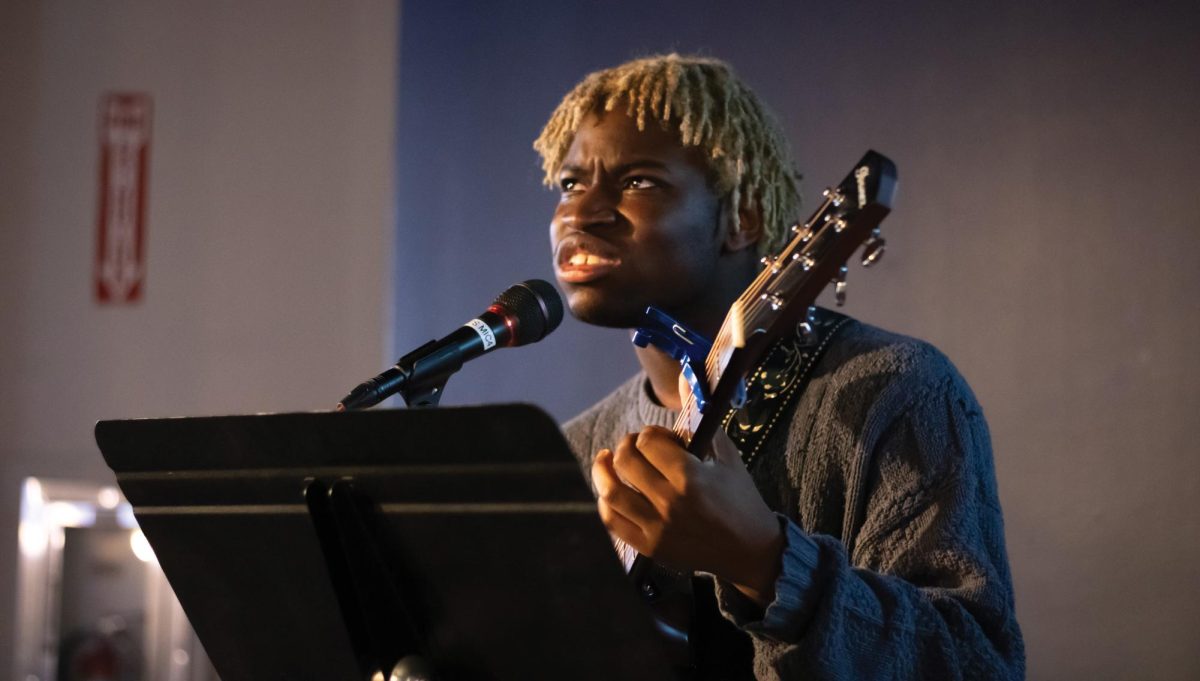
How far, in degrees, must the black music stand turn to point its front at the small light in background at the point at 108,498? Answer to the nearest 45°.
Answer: approximately 45° to its left

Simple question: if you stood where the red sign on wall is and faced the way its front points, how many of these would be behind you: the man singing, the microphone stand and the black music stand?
0

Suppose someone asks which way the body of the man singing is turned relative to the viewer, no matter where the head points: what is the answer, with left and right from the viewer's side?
facing the viewer and to the left of the viewer

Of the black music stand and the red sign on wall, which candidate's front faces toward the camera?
the red sign on wall

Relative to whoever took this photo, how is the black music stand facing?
facing away from the viewer and to the right of the viewer

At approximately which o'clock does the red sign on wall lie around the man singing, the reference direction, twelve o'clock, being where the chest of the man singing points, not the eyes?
The red sign on wall is roughly at 3 o'clock from the man singing.

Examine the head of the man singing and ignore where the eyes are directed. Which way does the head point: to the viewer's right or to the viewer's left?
to the viewer's left

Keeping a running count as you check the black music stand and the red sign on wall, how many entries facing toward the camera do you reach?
1

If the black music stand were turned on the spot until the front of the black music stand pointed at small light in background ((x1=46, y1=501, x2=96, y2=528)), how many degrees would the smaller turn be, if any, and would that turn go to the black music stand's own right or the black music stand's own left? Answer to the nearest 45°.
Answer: approximately 45° to the black music stand's own left

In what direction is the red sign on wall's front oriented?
toward the camera

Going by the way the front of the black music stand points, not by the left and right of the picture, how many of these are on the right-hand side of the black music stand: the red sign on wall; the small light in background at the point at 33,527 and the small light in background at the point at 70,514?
0

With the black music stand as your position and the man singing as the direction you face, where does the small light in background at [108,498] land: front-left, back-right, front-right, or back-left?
front-left

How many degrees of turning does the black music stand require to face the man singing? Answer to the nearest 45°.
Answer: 0° — it already faces them

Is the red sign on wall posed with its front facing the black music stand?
yes
